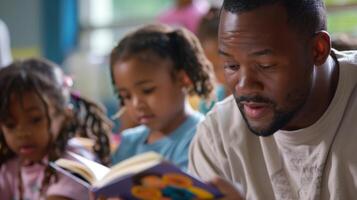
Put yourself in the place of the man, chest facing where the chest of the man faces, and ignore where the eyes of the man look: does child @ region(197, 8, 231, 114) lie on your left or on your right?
on your right

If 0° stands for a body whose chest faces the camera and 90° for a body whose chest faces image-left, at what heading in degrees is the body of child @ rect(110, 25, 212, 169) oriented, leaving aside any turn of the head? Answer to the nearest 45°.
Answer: approximately 45°

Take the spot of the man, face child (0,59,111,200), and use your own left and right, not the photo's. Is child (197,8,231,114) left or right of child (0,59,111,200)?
right

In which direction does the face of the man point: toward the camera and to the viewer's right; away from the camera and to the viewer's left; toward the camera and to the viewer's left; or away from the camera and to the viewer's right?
toward the camera and to the viewer's left

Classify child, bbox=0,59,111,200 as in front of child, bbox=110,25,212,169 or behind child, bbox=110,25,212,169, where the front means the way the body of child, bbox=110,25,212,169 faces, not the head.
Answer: in front

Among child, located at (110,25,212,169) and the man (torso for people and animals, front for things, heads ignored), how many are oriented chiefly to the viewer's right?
0

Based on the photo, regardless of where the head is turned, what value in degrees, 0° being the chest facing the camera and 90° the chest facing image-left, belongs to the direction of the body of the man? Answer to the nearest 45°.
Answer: approximately 45°

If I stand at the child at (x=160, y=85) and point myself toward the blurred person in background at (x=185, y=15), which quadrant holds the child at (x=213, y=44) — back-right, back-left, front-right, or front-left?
front-right

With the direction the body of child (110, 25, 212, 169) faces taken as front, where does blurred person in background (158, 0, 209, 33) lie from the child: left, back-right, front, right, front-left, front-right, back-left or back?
back-right

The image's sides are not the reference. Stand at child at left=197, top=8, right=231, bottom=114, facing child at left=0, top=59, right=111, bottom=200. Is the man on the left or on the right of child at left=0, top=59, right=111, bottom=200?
left
